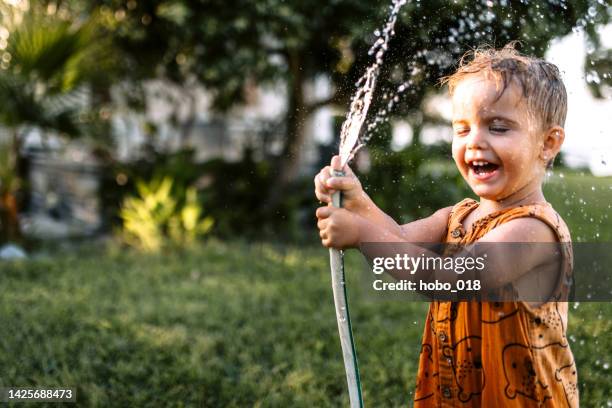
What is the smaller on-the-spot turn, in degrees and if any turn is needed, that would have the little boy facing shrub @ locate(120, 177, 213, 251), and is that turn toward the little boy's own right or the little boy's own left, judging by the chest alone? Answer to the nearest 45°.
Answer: approximately 90° to the little boy's own right

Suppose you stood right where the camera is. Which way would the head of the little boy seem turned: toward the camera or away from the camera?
toward the camera

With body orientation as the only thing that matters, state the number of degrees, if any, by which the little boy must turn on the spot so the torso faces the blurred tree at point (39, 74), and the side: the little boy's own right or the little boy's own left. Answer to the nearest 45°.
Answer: approximately 90° to the little boy's own right

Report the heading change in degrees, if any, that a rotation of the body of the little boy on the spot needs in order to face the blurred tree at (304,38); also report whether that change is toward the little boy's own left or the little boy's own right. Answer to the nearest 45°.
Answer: approximately 135° to the little boy's own right

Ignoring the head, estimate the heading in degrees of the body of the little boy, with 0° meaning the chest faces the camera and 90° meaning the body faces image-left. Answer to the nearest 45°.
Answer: approximately 45°
